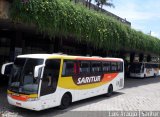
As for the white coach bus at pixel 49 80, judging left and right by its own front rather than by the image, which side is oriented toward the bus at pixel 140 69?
back

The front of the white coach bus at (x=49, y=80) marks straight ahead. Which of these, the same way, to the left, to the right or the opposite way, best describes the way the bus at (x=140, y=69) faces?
the same way

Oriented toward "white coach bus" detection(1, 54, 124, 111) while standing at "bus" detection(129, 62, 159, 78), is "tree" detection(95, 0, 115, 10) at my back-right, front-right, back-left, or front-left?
front-right

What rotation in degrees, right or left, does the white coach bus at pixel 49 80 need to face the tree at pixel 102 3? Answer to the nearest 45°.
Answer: approximately 135° to its right

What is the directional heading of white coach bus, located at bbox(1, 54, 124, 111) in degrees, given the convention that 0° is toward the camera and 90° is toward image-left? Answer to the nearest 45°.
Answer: approximately 45°

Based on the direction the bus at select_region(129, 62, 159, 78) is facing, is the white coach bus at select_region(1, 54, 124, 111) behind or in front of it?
in front

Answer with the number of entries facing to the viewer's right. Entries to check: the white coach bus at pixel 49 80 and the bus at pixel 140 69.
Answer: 0
